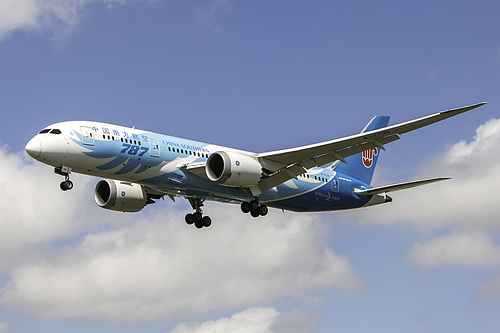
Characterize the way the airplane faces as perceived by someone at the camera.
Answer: facing the viewer and to the left of the viewer
